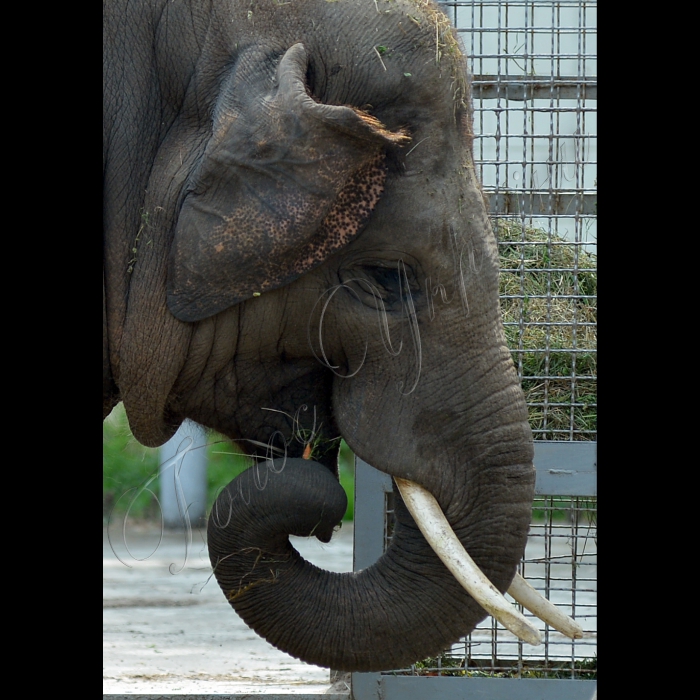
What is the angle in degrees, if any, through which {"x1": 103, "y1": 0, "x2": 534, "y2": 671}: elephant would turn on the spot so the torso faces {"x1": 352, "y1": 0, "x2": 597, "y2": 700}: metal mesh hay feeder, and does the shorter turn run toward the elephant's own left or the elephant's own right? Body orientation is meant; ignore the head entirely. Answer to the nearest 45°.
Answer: approximately 45° to the elephant's own left

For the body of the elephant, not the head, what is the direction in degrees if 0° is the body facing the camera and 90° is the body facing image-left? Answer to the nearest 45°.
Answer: approximately 270°

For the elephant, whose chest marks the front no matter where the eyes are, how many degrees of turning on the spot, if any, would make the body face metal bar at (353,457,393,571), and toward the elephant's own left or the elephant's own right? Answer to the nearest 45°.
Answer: approximately 90° to the elephant's own left
